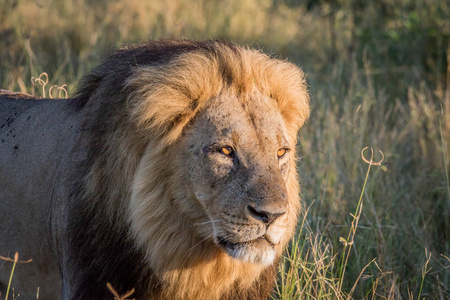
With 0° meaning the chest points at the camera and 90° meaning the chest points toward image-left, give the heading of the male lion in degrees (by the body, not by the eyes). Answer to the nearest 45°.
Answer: approximately 315°
